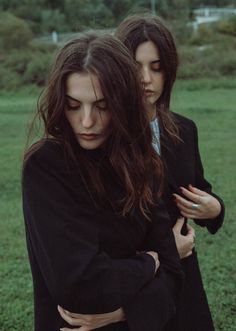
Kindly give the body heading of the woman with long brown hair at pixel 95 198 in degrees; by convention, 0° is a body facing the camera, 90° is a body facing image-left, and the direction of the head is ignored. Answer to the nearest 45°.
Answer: approximately 0°

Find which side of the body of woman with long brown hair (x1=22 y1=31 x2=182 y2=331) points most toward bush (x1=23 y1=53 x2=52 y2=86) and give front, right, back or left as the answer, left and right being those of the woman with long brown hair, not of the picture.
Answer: back

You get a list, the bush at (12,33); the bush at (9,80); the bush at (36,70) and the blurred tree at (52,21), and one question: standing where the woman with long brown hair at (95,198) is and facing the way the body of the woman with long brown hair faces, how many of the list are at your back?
4

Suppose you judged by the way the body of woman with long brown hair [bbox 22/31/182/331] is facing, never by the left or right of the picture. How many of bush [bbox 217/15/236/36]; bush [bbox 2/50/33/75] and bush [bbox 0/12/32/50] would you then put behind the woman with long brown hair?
3

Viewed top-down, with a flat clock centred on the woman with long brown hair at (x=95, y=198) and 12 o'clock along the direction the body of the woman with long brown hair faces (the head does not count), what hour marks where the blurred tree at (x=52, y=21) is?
The blurred tree is roughly at 6 o'clock from the woman with long brown hair.

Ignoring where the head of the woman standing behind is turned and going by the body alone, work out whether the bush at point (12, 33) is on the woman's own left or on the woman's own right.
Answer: on the woman's own right

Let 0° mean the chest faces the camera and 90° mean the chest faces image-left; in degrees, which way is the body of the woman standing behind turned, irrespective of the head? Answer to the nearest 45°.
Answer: approximately 45°

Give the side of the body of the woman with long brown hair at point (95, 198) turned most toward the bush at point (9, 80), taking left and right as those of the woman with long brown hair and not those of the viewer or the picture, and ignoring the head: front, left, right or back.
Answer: back

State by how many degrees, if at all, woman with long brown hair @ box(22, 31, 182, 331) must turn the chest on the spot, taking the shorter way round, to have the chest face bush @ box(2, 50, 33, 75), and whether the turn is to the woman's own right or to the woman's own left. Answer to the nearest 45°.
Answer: approximately 180°

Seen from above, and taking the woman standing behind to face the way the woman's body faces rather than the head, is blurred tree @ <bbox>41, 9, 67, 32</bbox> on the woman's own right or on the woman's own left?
on the woman's own right
